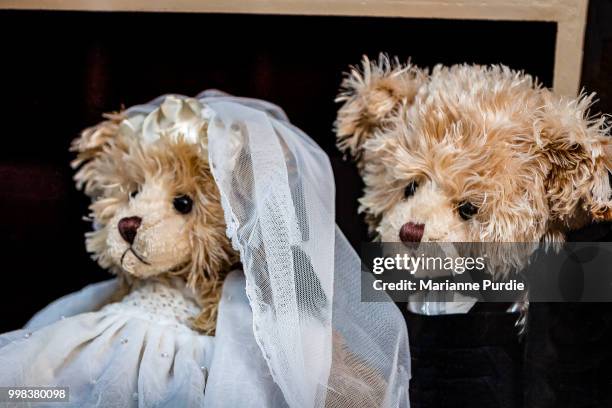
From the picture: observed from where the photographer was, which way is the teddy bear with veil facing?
facing the viewer and to the left of the viewer
